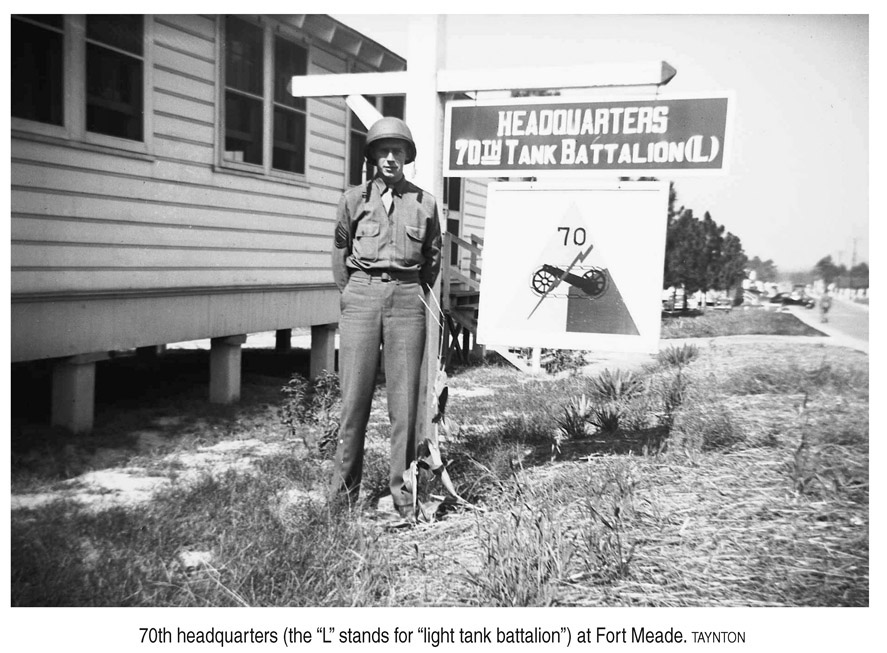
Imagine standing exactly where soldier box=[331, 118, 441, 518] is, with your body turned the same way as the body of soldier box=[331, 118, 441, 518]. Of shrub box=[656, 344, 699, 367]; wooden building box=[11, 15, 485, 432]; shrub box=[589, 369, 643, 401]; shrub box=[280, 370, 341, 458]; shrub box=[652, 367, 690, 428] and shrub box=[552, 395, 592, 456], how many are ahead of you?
0

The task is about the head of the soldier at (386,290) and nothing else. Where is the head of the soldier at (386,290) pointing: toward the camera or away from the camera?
toward the camera

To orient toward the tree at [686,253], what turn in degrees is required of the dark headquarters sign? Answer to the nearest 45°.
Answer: approximately 180°

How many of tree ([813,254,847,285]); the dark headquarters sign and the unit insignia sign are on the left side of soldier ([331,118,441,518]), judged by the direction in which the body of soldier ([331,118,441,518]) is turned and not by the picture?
3

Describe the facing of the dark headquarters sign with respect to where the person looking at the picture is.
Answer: facing the viewer

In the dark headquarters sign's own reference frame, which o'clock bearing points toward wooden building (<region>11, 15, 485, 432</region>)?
The wooden building is roughly at 4 o'clock from the dark headquarters sign.

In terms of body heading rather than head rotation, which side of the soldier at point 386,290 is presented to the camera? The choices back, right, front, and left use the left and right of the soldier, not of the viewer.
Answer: front

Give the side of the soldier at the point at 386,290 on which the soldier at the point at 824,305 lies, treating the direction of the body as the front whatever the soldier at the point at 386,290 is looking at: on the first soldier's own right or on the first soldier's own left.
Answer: on the first soldier's own left

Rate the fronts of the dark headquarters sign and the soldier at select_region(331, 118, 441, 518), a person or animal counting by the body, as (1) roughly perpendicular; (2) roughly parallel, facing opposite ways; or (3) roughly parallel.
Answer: roughly parallel

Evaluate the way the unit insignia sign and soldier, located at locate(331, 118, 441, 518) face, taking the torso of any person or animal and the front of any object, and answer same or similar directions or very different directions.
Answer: same or similar directions
